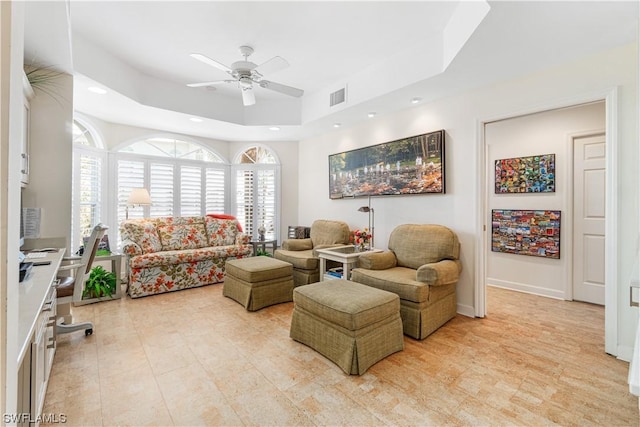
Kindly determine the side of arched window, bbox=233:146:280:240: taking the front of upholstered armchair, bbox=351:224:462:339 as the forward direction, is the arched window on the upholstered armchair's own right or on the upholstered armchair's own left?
on the upholstered armchair's own right

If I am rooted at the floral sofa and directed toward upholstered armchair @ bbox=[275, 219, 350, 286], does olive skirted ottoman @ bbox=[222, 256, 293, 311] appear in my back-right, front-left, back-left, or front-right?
front-right

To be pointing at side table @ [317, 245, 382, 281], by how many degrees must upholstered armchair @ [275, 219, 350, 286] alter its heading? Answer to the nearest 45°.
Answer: approximately 90° to its left

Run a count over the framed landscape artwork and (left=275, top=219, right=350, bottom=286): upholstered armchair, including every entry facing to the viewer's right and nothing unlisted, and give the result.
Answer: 0

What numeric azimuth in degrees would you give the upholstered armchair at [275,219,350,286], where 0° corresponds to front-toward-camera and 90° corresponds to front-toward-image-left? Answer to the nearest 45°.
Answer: approximately 45°

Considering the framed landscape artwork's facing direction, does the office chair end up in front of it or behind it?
in front

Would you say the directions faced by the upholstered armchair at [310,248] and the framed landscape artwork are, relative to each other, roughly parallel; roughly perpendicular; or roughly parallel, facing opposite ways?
roughly parallel

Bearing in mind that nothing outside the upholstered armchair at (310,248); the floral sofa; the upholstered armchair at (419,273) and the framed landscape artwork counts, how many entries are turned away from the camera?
0

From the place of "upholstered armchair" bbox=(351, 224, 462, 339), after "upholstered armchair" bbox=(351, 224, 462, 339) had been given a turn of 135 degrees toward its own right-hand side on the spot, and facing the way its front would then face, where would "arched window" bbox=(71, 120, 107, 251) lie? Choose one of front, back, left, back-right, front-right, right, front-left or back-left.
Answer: left

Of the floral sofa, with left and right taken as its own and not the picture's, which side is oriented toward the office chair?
right

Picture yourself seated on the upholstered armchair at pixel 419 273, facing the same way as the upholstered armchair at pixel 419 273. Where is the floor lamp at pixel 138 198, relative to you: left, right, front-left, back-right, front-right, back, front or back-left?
front-right

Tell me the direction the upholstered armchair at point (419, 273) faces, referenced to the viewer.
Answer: facing the viewer and to the left of the viewer
